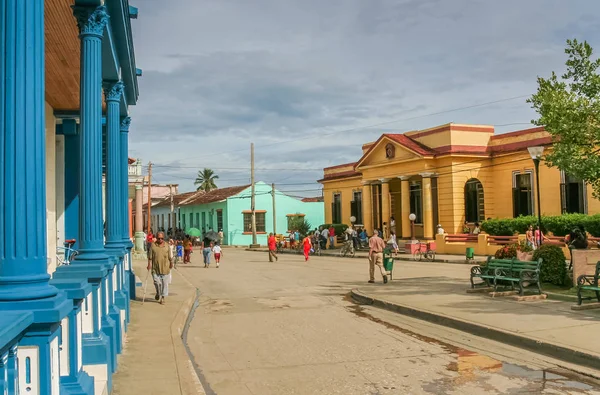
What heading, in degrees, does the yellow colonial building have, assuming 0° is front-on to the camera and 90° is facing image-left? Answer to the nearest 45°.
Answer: approximately 45°

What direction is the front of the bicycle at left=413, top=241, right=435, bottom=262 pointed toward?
to the viewer's left

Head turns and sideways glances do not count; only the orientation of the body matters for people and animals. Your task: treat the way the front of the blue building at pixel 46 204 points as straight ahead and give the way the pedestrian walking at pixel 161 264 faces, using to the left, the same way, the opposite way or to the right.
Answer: to the right

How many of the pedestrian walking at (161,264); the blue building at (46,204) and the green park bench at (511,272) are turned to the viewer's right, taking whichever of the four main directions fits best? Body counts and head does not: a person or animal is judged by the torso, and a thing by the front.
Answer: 1

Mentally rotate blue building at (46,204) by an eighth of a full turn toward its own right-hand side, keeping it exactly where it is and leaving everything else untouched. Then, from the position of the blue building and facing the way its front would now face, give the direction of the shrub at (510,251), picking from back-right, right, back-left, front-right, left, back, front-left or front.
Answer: left

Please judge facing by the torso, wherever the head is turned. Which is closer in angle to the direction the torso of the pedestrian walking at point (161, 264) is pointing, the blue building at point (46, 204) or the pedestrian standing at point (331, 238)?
the blue building

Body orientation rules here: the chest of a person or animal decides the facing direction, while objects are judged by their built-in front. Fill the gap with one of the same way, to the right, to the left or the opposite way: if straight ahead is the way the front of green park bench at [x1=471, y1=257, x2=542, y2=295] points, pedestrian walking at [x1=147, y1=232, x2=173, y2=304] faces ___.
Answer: to the left

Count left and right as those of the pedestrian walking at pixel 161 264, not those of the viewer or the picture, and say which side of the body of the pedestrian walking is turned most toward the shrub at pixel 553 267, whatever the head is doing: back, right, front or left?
left

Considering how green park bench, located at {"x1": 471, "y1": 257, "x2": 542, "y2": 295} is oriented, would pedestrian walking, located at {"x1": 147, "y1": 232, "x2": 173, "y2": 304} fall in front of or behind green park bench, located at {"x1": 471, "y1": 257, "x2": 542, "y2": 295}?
in front

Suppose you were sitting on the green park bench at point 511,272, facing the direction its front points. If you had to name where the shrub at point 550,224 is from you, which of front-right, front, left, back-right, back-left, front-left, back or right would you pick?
back-right

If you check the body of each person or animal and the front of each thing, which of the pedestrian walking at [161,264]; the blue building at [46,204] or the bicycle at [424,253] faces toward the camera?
the pedestrian walking

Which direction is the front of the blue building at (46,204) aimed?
to the viewer's right

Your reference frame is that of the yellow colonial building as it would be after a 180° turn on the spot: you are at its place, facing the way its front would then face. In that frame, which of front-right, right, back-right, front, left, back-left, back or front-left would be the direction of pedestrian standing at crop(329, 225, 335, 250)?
left
